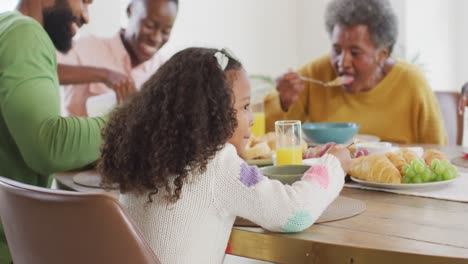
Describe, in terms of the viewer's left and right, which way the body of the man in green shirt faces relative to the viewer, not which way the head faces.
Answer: facing to the right of the viewer

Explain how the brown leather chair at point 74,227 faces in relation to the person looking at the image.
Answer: facing away from the viewer and to the right of the viewer

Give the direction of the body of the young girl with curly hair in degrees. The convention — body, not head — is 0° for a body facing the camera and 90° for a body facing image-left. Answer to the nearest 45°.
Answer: approximately 225°

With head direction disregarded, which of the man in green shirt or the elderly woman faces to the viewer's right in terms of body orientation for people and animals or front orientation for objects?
the man in green shirt

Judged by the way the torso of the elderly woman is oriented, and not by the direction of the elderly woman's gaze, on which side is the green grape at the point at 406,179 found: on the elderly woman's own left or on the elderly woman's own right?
on the elderly woman's own left

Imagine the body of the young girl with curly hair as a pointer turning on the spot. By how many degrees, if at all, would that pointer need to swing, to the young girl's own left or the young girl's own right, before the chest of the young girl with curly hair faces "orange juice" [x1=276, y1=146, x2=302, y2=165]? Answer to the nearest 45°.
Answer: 0° — they already face it

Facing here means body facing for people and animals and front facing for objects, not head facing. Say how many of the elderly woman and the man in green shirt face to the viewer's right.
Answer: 1

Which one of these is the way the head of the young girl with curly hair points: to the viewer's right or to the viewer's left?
to the viewer's right
